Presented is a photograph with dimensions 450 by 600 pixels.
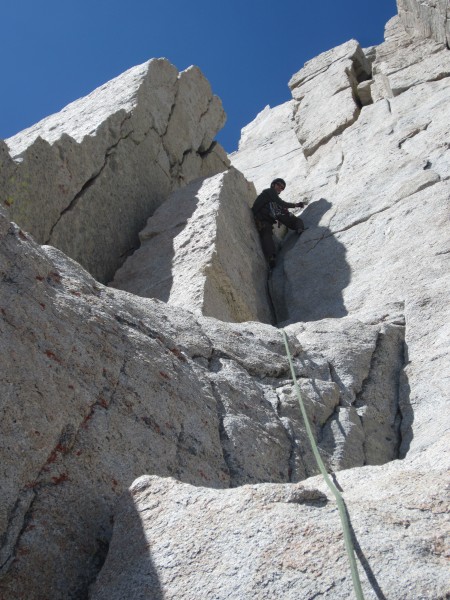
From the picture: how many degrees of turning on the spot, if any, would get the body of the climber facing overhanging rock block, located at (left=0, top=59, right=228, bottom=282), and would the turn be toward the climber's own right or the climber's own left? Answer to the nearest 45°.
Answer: approximately 135° to the climber's own right
